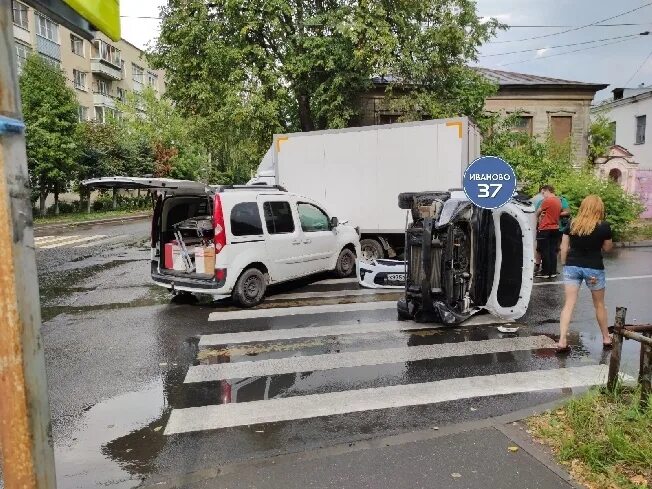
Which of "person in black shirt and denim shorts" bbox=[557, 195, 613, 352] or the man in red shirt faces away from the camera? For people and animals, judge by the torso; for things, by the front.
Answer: the person in black shirt and denim shorts

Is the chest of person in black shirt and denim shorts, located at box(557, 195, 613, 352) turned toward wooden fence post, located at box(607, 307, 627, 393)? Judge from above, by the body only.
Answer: no

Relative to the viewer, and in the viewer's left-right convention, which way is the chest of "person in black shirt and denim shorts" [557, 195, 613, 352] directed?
facing away from the viewer

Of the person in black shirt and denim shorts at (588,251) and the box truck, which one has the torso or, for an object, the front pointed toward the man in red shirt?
the person in black shirt and denim shorts

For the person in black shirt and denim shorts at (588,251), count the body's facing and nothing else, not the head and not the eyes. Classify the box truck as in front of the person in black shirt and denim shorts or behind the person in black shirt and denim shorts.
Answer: in front

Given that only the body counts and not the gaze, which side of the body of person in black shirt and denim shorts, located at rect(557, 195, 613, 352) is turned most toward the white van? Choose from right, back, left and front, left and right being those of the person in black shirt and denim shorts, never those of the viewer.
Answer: left

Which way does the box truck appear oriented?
to the viewer's left

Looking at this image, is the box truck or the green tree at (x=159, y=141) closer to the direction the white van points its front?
the box truck

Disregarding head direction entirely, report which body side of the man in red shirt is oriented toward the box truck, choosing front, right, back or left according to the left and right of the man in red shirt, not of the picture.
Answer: front

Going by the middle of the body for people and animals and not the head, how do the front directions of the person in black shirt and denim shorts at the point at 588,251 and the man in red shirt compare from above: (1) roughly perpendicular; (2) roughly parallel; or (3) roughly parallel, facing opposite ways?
roughly perpendicular

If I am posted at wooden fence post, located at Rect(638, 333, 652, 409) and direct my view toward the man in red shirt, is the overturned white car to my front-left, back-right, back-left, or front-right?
front-left

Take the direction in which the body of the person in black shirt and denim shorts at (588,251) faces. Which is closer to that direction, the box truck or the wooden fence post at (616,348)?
the box truck

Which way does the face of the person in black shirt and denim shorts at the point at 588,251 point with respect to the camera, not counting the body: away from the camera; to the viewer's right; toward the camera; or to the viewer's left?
away from the camera

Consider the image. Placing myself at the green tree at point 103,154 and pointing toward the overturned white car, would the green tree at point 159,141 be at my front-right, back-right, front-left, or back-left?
back-left
